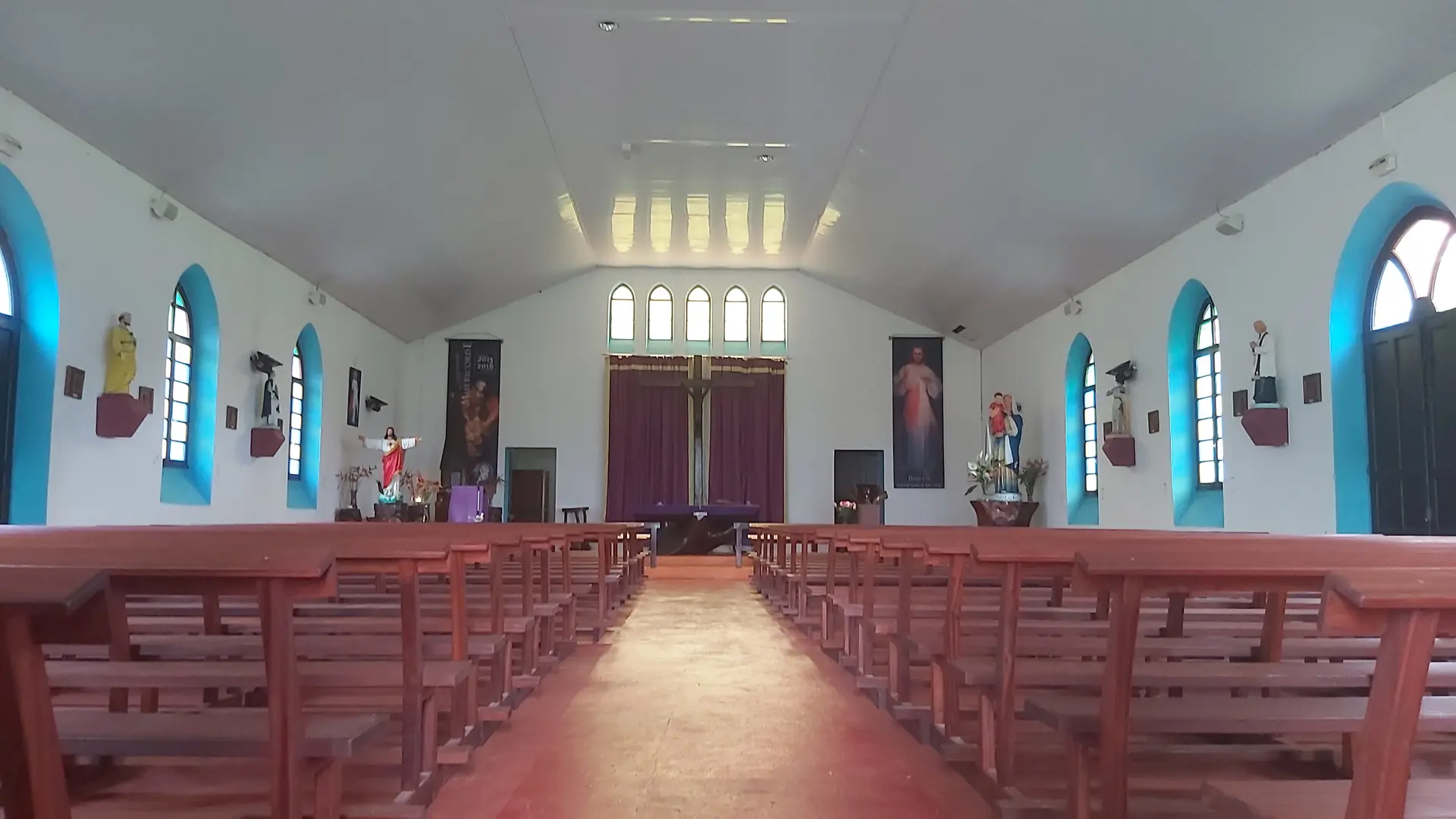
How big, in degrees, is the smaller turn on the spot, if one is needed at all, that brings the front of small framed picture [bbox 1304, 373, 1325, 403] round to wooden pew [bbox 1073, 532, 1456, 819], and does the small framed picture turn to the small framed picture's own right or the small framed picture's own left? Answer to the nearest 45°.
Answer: approximately 45° to the small framed picture's own left

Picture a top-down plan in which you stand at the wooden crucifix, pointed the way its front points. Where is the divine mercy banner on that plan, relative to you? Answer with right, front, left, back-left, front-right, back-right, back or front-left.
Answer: left

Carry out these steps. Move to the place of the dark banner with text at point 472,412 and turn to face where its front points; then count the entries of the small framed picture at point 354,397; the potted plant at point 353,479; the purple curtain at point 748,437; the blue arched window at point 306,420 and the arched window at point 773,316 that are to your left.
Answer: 2

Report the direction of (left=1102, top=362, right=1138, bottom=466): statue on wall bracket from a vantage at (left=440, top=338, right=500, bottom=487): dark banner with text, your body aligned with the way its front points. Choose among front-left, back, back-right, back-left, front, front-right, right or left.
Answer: front-left

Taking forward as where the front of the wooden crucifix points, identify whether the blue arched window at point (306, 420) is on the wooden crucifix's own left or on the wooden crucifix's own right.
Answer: on the wooden crucifix's own right

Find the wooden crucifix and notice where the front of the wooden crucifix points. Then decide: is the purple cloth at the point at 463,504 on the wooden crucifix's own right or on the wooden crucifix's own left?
on the wooden crucifix's own right

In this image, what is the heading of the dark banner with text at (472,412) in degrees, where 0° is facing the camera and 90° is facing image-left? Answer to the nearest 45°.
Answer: approximately 0°

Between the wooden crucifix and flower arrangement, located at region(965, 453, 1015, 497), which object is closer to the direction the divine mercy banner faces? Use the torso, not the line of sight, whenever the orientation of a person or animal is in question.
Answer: the flower arrangement

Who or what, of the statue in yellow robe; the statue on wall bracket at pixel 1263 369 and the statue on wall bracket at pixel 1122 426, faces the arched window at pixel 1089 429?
the statue in yellow robe

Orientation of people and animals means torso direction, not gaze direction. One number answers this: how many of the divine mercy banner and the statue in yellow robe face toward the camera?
1

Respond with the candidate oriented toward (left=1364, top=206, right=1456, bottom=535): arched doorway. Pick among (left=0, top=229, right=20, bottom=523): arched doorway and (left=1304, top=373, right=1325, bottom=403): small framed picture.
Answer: (left=0, top=229, right=20, bottom=523): arched doorway

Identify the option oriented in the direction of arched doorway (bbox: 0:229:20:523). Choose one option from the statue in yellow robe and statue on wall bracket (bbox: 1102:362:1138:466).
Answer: the statue on wall bracket

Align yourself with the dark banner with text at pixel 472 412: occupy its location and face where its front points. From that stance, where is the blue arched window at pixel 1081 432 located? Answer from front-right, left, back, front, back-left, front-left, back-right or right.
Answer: front-left

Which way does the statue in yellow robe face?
to the viewer's right

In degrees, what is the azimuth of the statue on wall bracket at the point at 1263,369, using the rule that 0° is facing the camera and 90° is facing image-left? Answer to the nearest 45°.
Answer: approximately 45°

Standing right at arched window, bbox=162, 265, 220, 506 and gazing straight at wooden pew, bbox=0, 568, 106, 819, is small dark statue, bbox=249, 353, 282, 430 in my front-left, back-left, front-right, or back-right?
back-left

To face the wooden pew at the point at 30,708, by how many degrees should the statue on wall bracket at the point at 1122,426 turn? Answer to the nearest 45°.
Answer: approximately 45° to its left
